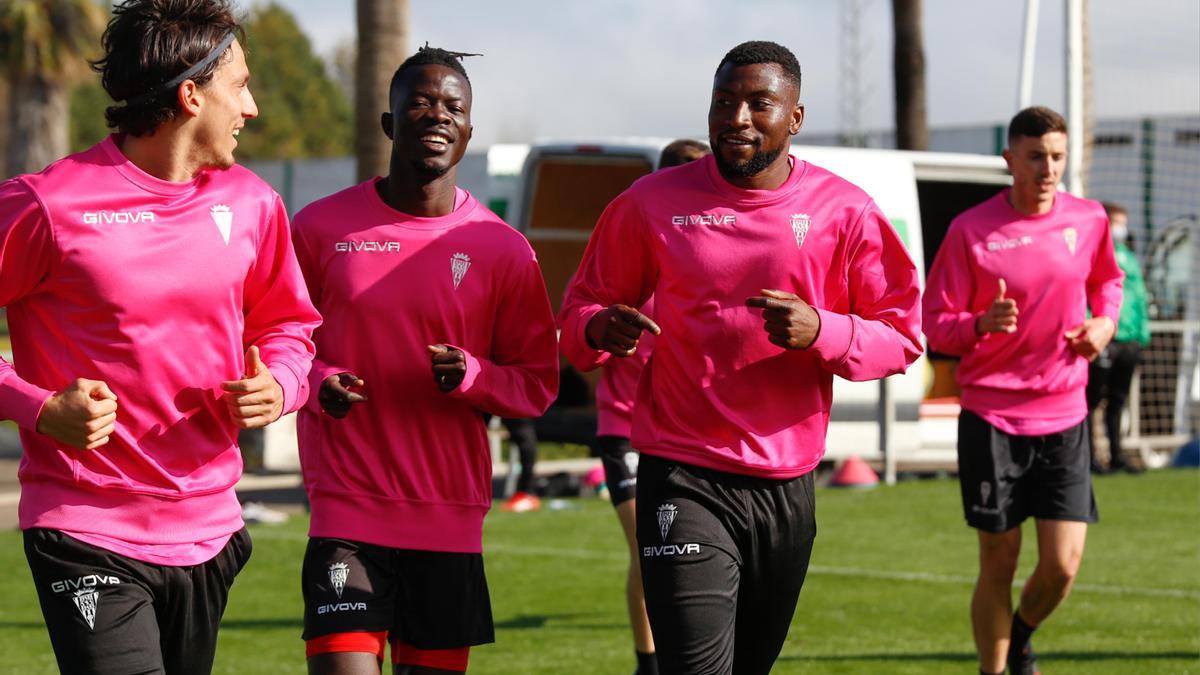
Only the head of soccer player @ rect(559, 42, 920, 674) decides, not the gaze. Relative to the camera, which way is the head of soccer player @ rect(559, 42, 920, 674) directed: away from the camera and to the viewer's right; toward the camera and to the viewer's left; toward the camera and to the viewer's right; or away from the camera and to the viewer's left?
toward the camera and to the viewer's left

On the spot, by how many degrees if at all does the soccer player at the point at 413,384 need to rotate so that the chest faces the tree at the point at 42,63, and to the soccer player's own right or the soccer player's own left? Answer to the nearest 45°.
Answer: approximately 180°

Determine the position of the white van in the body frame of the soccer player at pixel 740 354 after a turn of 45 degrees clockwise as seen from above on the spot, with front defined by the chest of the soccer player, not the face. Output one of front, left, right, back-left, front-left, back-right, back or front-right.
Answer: back-right

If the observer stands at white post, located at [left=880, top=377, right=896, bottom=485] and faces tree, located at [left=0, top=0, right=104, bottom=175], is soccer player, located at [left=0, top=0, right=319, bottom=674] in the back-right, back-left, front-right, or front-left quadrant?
back-left

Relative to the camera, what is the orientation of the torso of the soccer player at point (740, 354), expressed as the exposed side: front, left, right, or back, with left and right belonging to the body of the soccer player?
front

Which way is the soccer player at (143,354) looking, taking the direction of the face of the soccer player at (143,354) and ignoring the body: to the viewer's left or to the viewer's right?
to the viewer's right

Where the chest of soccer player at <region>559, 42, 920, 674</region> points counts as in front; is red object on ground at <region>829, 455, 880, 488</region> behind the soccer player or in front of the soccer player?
behind

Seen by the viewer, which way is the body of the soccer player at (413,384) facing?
toward the camera

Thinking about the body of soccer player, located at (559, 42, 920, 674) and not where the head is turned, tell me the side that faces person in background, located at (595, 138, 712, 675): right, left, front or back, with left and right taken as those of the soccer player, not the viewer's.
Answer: back

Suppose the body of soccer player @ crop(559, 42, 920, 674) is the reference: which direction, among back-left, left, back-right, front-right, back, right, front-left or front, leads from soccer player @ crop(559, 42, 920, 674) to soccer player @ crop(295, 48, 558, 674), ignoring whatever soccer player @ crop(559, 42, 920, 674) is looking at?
right

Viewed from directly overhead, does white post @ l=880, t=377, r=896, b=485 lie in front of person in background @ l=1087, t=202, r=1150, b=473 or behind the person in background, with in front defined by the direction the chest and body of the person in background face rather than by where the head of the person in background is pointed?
in front
